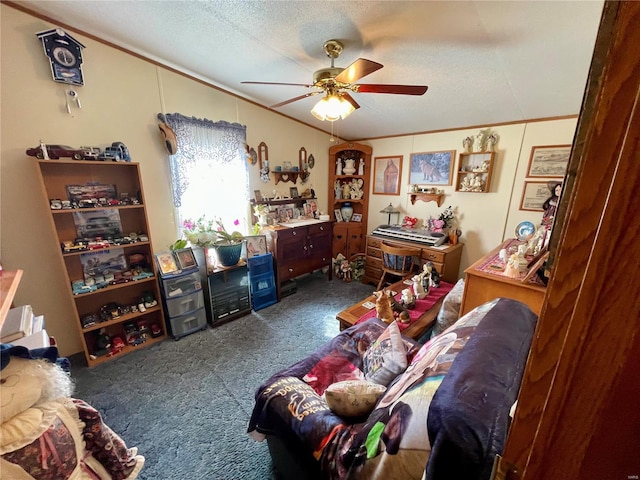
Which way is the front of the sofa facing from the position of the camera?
facing to the left of the viewer

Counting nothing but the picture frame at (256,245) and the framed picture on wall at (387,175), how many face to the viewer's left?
0

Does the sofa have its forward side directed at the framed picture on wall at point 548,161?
no

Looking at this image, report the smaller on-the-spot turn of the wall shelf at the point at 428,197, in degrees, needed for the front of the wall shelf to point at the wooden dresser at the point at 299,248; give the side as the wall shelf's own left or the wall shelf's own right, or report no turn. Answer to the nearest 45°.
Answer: approximately 45° to the wall shelf's own right

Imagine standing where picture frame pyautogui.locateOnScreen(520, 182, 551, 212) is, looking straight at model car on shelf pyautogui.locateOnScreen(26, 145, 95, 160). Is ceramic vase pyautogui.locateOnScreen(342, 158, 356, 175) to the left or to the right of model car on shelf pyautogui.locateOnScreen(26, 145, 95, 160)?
right

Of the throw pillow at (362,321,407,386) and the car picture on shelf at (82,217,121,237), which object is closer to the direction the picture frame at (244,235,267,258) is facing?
the throw pillow

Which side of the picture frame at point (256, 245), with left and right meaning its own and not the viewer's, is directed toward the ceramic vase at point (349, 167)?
left

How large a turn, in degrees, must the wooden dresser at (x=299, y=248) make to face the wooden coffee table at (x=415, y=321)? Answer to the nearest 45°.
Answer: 0° — it already faces it

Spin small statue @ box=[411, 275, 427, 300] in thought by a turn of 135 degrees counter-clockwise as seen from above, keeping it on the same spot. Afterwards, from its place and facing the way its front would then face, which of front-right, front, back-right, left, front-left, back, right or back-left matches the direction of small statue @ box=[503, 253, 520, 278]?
front-right

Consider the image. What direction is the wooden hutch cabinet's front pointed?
toward the camera

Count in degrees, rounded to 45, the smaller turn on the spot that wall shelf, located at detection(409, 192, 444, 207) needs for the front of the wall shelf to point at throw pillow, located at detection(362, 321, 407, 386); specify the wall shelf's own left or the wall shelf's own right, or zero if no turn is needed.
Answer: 0° — it already faces it

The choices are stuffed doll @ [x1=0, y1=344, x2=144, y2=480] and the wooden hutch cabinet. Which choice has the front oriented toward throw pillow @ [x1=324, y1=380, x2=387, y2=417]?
the wooden hutch cabinet

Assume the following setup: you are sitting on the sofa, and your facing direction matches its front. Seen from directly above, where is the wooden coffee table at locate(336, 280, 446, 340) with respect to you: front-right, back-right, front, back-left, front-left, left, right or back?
right

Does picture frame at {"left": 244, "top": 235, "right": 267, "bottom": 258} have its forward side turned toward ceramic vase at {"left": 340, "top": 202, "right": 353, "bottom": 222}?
no

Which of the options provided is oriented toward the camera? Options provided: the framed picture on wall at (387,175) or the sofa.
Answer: the framed picture on wall
